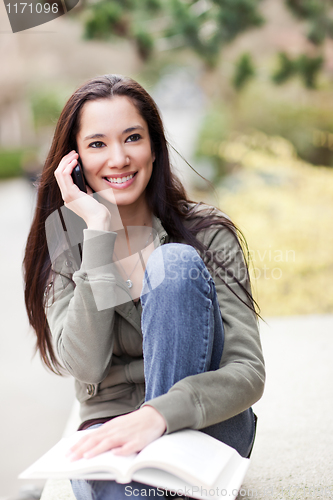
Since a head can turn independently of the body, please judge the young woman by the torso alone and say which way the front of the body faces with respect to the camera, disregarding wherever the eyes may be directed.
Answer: toward the camera
